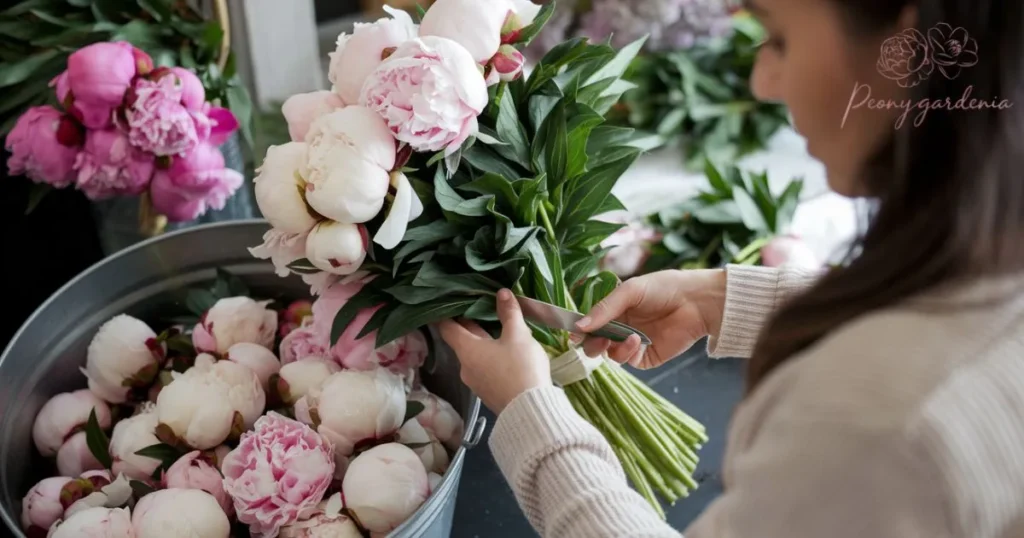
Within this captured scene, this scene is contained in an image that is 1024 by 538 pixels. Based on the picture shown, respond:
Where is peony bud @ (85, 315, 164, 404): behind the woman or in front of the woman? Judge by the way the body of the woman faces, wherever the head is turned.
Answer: in front

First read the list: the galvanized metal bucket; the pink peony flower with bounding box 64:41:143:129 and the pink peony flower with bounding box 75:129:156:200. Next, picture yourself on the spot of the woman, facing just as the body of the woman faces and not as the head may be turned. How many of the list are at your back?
0

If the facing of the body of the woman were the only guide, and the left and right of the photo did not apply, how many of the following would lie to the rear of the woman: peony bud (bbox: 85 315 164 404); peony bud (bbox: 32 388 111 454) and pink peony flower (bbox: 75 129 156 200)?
0

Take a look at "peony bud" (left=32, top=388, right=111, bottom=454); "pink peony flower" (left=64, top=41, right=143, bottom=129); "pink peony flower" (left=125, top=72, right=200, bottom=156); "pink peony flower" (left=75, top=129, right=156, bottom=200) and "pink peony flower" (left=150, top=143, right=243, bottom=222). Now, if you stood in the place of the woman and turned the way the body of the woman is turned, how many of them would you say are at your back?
0

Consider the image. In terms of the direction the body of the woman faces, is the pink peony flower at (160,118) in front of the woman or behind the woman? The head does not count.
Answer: in front

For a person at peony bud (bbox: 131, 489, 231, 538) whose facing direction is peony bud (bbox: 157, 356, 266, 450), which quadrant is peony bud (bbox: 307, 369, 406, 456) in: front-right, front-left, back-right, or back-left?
front-right

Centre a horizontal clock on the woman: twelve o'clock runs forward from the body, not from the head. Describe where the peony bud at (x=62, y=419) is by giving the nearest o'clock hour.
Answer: The peony bud is roughly at 11 o'clock from the woman.

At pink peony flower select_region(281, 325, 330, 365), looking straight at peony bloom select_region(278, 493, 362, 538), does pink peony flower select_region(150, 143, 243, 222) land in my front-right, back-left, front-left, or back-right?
back-right

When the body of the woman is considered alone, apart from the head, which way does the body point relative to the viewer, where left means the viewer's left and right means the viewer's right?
facing away from the viewer and to the left of the viewer
